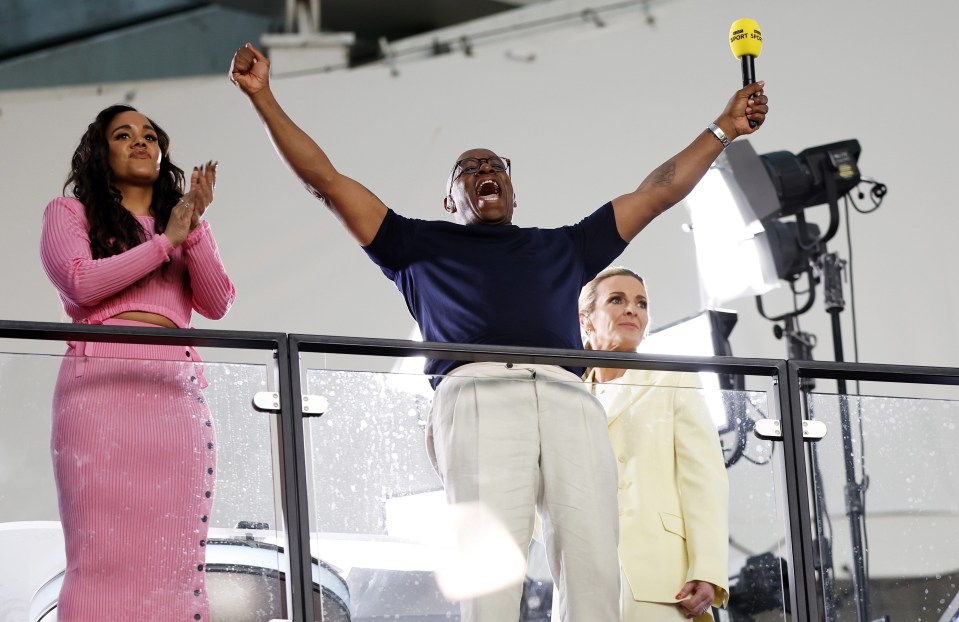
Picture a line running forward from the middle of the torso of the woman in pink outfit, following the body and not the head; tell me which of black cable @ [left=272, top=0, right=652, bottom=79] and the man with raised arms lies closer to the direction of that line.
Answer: the man with raised arms

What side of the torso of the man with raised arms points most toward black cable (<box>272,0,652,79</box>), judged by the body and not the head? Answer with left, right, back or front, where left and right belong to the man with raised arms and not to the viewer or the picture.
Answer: back

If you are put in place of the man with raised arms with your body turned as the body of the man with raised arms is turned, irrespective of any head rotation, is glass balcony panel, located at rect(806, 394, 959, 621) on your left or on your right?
on your left

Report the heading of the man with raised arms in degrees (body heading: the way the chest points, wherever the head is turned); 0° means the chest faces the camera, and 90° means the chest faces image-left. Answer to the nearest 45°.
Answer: approximately 0°

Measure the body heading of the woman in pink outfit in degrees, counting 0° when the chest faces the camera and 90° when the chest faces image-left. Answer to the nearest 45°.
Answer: approximately 315°
